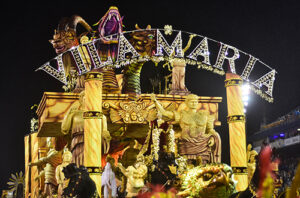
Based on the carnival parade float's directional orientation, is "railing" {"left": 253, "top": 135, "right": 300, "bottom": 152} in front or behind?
behind

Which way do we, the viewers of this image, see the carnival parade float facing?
facing the viewer
